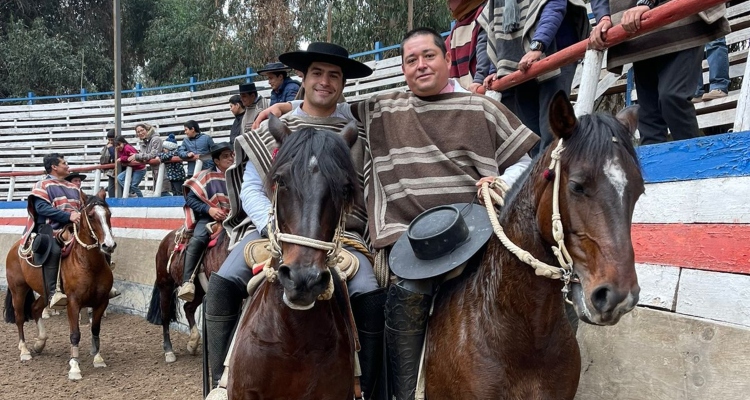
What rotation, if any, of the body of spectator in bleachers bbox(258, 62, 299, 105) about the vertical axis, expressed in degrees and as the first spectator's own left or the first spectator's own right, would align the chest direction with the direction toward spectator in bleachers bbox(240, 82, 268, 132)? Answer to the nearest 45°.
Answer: approximately 90° to the first spectator's own right

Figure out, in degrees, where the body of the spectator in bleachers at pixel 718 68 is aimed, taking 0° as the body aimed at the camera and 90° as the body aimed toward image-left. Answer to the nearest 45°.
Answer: approximately 45°

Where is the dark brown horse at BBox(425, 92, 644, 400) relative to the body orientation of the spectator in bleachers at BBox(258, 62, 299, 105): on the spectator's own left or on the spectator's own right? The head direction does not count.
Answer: on the spectator's own left

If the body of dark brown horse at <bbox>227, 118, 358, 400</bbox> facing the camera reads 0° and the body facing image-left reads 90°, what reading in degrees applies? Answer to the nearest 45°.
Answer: approximately 0°

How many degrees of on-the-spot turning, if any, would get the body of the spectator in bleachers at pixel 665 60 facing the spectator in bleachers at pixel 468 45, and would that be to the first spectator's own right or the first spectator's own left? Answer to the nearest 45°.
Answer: approximately 90° to the first spectator's own right

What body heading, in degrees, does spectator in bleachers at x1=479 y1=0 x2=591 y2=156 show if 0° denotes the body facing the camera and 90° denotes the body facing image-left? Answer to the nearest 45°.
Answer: approximately 45°
